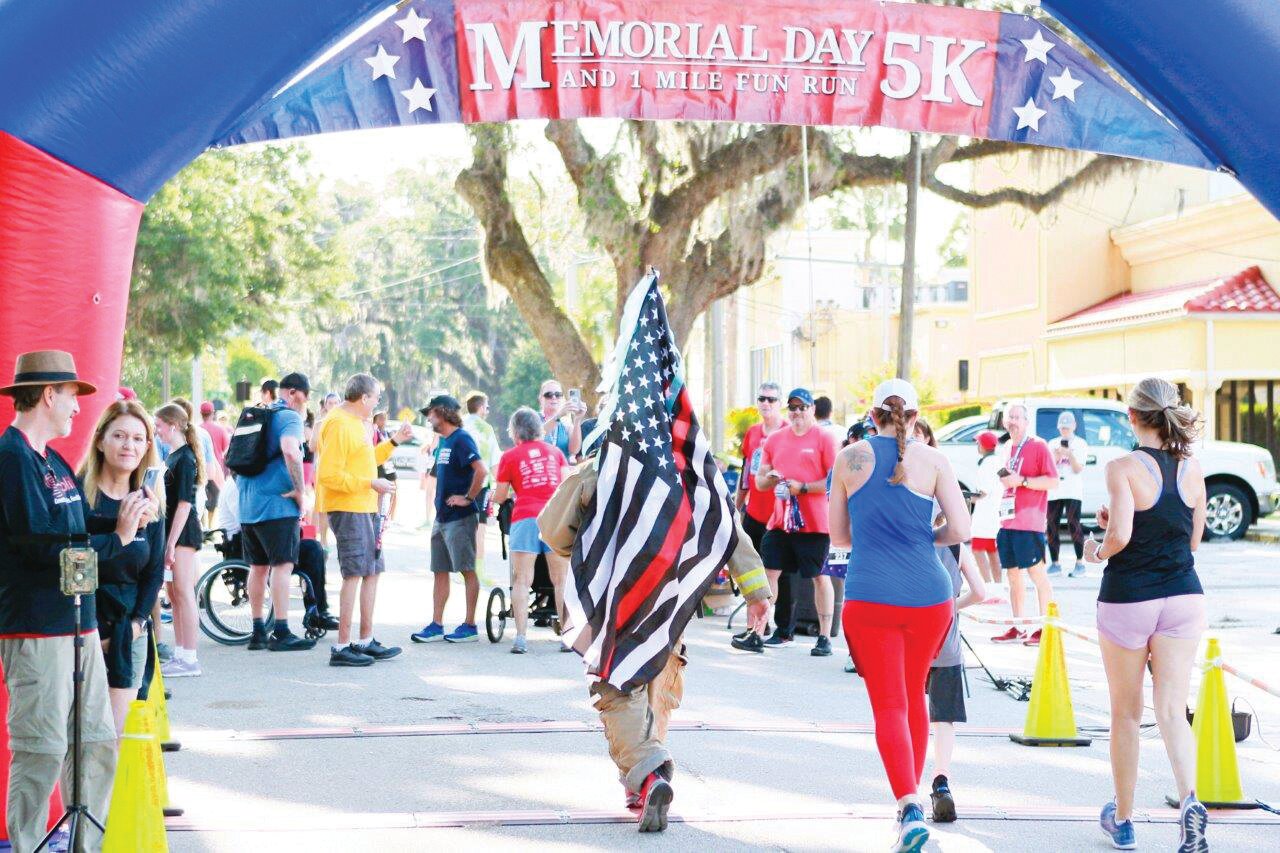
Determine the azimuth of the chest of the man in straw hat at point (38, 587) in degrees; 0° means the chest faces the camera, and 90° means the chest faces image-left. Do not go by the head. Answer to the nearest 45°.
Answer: approximately 315°

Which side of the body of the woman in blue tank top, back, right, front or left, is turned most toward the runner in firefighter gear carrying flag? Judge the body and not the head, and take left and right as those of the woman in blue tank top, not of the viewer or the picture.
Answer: left

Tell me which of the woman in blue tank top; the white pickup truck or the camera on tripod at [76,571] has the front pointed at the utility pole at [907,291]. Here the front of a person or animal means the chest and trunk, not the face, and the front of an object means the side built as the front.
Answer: the woman in blue tank top

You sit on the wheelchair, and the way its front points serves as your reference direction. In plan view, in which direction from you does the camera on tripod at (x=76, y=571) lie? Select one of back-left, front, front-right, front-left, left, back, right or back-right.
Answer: right

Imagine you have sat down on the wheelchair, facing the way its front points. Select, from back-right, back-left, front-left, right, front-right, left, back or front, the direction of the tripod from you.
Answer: right

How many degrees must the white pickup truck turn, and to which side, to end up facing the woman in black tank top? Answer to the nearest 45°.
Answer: approximately 90° to its right

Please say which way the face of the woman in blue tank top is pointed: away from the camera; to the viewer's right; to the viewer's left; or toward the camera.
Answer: away from the camera

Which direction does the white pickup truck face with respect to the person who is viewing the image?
facing to the right of the viewer

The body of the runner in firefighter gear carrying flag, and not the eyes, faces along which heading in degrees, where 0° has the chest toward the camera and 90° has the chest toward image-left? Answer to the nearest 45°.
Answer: approximately 180°

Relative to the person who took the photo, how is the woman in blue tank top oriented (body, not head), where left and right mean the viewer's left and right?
facing away from the viewer

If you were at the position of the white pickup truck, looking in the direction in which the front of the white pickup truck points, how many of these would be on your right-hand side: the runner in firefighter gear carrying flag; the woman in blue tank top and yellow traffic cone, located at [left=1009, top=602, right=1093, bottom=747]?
3

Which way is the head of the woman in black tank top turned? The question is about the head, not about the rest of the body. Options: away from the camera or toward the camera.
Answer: away from the camera

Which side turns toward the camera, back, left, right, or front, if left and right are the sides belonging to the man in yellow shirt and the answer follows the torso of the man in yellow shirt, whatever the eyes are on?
right

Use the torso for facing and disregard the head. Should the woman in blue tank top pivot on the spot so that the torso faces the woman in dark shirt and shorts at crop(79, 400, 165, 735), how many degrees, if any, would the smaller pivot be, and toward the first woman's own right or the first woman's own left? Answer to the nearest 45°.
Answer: approximately 90° to the first woman's own left

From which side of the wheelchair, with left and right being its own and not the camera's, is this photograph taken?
right

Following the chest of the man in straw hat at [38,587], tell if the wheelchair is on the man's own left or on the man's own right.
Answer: on the man's own left

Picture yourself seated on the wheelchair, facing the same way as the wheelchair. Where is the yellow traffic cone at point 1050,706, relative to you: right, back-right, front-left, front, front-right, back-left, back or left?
front-right
